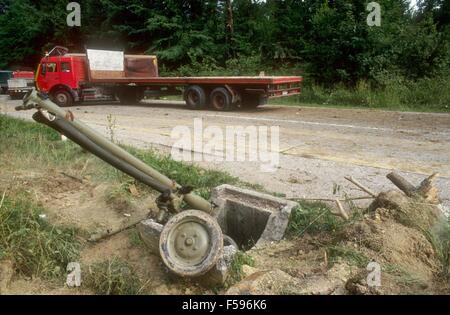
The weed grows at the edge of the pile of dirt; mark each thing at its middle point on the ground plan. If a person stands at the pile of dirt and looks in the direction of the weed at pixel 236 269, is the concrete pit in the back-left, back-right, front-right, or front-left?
front-right

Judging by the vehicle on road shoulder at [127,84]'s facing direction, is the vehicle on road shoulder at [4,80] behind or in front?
in front

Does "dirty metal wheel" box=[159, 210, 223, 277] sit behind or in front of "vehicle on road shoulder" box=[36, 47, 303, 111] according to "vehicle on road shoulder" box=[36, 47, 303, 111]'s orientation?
behind

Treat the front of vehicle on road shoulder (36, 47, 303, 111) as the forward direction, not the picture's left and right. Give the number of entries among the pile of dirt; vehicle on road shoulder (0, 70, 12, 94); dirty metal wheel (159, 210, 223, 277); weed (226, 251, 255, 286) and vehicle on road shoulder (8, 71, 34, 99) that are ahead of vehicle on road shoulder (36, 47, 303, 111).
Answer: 2

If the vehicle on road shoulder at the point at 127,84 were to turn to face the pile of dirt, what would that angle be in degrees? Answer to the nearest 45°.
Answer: approximately 135° to its left

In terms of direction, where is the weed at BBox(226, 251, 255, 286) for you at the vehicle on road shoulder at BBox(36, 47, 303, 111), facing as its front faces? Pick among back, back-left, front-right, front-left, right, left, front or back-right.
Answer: back-left

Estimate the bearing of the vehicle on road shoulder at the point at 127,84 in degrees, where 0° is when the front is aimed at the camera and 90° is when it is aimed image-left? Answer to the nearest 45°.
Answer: approximately 135°

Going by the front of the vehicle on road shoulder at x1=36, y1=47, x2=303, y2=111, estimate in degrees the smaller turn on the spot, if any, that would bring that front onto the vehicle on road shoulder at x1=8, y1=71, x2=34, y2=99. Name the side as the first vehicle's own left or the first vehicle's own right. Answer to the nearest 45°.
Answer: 0° — it already faces it

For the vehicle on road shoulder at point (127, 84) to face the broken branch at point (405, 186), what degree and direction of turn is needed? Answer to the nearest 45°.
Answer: approximately 135° to its left

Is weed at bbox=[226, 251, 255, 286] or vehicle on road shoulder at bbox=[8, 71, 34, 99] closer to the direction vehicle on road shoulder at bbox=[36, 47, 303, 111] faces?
the vehicle on road shoulder

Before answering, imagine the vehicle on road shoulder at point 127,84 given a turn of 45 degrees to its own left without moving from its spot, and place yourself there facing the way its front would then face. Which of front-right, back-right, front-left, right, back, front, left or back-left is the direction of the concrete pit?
left
